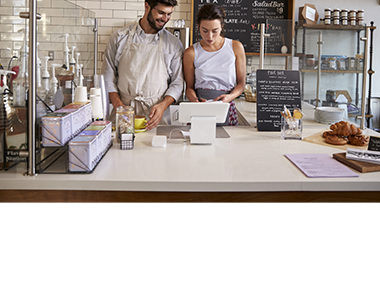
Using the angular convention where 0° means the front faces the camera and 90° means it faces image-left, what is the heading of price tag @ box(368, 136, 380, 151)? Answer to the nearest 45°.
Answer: approximately 0°

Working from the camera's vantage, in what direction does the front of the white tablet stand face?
facing away from the viewer

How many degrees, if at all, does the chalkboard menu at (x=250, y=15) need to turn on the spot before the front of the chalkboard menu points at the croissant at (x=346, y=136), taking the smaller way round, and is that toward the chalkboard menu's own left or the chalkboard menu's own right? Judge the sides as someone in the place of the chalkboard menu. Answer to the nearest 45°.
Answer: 0° — it already faces it

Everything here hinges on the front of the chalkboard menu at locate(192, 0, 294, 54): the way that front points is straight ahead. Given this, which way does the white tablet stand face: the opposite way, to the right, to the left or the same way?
the opposite way
